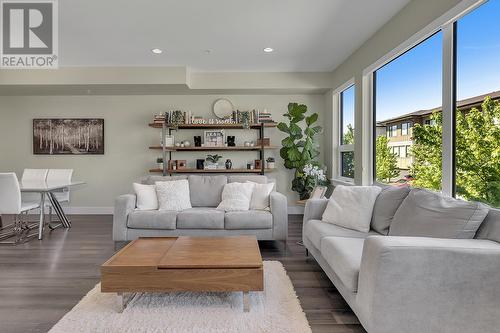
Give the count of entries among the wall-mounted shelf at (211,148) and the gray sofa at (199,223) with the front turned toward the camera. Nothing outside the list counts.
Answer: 2

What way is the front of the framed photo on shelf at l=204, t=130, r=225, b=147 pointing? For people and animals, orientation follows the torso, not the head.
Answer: toward the camera

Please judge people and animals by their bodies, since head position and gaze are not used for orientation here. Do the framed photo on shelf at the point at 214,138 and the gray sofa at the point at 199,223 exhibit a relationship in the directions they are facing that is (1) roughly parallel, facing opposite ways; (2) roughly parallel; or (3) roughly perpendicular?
roughly parallel

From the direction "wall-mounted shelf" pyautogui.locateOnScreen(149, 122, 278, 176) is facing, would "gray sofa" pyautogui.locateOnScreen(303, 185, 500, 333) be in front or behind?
in front

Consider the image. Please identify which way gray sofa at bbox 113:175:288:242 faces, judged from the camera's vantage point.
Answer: facing the viewer

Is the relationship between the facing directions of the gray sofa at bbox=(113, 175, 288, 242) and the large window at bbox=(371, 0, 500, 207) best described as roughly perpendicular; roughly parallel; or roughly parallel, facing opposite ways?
roughly perpendicular

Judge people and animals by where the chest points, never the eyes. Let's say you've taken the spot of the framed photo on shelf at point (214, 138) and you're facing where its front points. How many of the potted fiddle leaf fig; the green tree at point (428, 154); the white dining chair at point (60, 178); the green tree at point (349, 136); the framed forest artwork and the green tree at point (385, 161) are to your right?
2

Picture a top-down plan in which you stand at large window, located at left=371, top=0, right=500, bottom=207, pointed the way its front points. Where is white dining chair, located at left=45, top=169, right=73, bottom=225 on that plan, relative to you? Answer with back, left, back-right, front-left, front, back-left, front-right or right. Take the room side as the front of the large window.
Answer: front-right

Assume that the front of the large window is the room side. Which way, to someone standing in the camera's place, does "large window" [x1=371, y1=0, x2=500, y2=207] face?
facing the viewer and to the left of the viewer

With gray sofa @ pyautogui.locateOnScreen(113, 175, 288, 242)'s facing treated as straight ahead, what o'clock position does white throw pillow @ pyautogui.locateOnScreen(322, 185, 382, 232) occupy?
The white throw pillow is roughly at 10 o'clock from the gray sofa.

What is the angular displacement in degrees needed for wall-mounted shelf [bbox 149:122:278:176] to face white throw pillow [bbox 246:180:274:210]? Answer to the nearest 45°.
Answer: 0° — it already faces it

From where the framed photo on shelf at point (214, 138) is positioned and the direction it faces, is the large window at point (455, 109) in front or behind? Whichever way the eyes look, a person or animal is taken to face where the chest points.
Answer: in front

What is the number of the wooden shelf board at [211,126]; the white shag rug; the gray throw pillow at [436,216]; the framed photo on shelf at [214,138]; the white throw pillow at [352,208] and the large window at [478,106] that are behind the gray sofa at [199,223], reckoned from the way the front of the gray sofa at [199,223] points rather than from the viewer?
2
